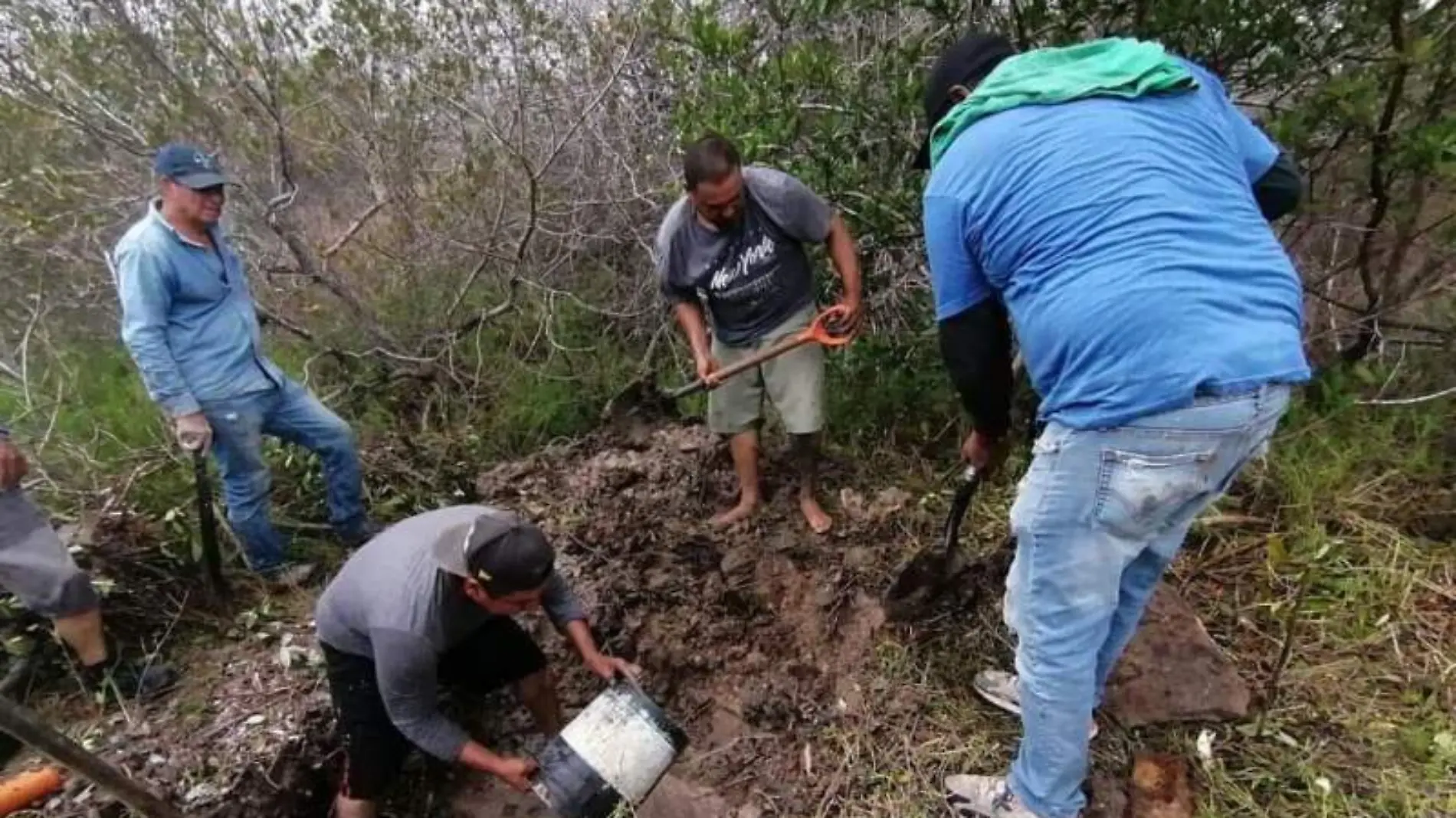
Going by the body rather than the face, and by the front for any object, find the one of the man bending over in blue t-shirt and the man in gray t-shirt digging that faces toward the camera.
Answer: the man in gray t-shirt digging

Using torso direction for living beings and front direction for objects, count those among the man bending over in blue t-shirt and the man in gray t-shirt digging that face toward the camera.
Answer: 1

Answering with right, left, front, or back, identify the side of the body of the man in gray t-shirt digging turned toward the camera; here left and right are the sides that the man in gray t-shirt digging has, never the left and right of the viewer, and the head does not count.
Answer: front

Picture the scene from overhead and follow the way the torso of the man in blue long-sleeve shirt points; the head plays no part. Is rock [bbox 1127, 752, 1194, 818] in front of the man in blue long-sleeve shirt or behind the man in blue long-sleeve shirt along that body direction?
in front

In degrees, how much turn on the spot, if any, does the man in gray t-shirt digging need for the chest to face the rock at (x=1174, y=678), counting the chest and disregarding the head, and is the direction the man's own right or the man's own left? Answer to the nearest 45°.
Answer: approximately 45° to the man's own left

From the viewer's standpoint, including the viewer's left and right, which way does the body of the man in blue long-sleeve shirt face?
facing the viewer and to the right of the viewer

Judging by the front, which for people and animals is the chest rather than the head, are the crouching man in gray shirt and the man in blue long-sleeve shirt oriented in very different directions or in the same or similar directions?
same or similar directions

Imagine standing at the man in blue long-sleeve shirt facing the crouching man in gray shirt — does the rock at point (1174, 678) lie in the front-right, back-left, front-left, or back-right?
front-left

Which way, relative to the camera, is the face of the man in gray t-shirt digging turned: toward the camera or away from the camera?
toward the camera

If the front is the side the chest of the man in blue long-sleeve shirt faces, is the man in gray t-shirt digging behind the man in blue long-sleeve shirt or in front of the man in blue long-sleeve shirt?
in front

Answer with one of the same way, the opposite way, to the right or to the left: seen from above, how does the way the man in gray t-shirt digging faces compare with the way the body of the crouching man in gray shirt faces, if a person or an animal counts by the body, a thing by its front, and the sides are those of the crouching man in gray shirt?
to the right

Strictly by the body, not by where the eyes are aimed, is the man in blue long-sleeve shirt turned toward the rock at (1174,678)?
yes

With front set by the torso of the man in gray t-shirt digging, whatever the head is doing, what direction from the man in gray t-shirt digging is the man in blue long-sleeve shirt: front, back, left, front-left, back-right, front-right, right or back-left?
right

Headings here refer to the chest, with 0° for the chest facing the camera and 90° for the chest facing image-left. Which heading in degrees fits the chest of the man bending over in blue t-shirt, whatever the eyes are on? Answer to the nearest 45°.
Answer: approximately 135°

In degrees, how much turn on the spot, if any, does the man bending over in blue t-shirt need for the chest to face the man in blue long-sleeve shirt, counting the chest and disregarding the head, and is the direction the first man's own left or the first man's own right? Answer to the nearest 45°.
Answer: approximately 45° to the first man's own left

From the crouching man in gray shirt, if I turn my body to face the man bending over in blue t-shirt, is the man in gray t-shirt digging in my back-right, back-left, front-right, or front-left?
front-left

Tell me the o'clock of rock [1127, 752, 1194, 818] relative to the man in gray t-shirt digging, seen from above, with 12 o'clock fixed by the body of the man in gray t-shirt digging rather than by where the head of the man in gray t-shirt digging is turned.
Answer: The rock is roughly at 11 o'clock from the man in gray t-shirt digging.

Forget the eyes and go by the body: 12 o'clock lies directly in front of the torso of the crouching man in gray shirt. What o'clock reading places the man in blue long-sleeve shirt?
The man in blue long-sleeve shirt is roughly at 7 o'clock from the crouching man in gray shirt.
